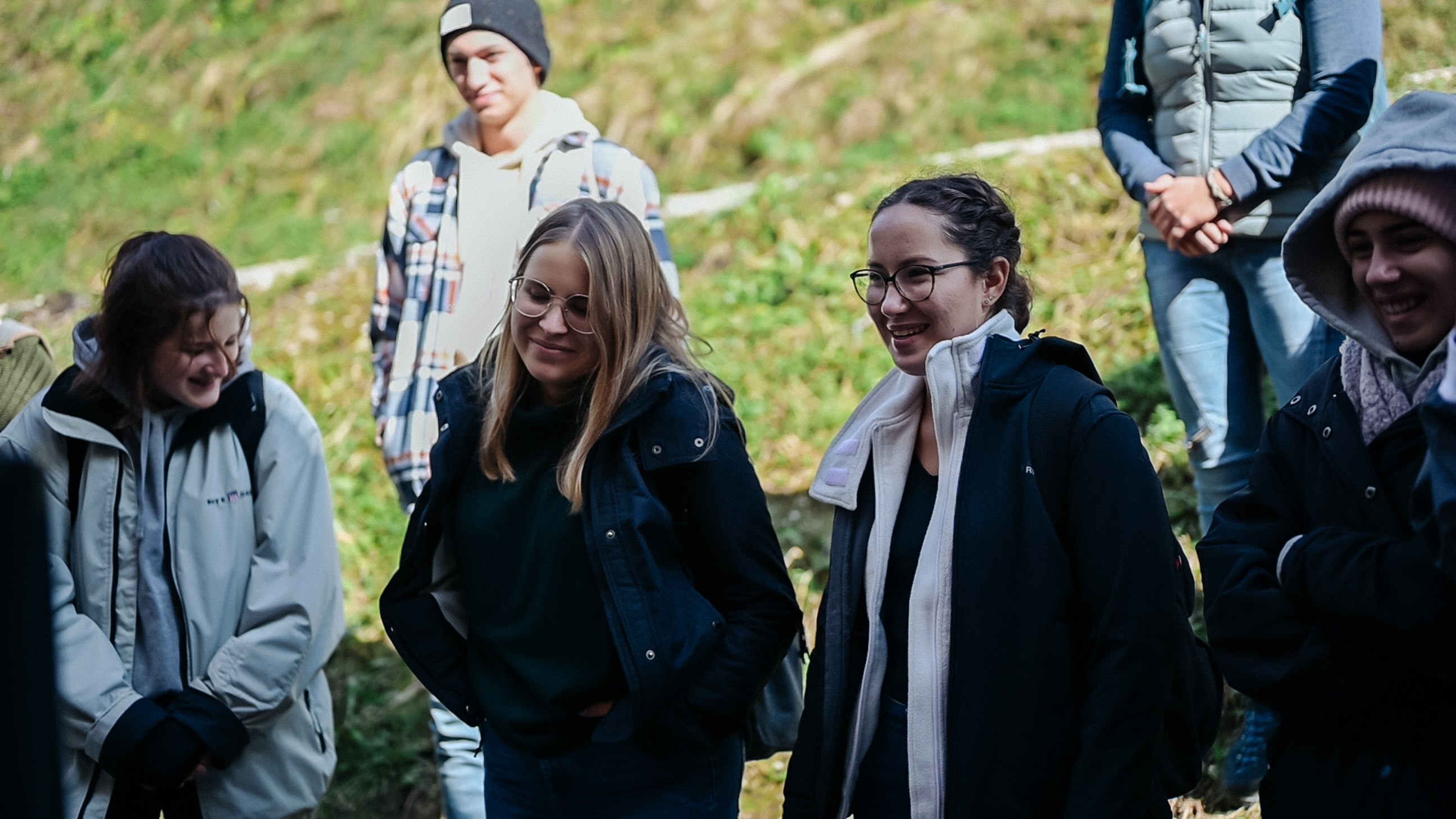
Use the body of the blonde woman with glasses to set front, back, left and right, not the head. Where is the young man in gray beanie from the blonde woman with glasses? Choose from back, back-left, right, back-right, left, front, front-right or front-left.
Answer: back-right

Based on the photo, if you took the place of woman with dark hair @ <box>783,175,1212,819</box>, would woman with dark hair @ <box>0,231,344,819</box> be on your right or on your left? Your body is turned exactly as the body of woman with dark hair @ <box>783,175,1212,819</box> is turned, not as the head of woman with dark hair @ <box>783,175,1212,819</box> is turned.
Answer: on your right

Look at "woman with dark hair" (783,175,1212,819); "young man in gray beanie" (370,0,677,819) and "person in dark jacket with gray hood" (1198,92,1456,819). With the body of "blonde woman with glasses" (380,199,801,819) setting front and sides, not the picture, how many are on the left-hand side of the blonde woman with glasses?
2

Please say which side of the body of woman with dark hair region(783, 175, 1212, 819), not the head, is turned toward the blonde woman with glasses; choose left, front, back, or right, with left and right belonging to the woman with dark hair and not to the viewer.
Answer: right

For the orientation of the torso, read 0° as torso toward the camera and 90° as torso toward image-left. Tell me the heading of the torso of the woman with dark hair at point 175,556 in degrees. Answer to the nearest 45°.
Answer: approximately 0°

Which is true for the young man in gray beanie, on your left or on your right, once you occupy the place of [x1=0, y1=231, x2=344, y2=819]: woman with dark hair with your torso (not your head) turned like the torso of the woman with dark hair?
on your left

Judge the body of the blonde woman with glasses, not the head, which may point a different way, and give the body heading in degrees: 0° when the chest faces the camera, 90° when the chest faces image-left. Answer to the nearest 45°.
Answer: approximately 45°
